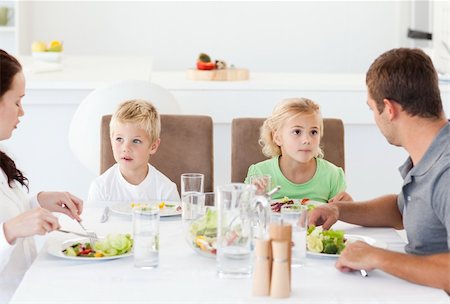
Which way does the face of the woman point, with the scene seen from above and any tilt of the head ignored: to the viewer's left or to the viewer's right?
to the viewer's right

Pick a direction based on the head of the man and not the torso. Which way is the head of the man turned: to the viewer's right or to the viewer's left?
to the viewer's left

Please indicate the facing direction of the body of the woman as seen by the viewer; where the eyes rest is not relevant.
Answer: to the viewer's right

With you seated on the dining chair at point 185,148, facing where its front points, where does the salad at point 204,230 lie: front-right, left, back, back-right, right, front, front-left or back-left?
front

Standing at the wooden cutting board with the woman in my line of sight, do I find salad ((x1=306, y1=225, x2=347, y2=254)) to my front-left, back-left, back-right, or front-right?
front-left

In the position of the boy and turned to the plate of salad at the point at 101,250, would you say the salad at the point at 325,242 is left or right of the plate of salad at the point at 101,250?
left

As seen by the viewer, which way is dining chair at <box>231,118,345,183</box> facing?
toward the camera

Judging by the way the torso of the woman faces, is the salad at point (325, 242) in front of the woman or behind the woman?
in front

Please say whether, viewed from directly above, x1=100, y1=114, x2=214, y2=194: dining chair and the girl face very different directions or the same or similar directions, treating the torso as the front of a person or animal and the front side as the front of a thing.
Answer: same or similar directions

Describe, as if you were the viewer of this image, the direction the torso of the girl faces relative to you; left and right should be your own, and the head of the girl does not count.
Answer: facing the viewer

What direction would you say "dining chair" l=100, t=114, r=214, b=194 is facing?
toward the camera

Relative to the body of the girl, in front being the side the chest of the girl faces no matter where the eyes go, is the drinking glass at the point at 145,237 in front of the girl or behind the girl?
in front

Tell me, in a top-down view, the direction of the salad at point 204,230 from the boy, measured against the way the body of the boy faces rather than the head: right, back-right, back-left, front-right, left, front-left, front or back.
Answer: front

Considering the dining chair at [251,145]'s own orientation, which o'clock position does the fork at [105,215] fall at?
The fork is roughly at 1 o'clock from the dining chair.

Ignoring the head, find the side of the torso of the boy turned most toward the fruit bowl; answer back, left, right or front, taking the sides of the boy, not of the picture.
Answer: back

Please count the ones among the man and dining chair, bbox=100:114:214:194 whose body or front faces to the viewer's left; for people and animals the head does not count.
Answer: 1

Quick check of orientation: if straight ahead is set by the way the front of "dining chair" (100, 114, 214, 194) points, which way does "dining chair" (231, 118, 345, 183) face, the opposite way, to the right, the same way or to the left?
the same way

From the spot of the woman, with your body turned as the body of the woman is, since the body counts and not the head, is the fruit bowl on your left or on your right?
on your left

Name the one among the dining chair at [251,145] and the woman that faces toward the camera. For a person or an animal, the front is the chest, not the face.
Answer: the dining chair

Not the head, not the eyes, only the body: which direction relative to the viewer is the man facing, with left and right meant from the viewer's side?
facing to the left of the viewer

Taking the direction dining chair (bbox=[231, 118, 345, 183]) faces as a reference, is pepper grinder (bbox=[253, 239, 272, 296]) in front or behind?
in front
